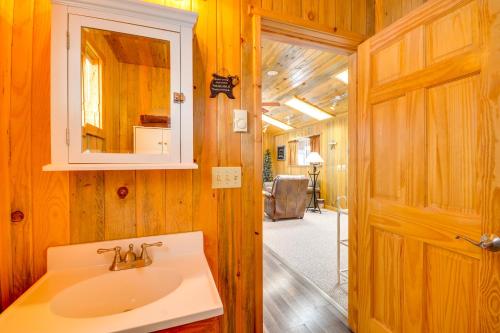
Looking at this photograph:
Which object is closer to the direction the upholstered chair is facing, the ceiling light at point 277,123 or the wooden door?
the ceiling light

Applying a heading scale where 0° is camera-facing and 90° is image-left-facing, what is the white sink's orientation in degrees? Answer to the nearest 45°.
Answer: approximately 0°

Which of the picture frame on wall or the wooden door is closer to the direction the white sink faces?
the wooden door

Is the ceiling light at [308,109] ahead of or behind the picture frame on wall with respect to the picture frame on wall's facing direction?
ahead

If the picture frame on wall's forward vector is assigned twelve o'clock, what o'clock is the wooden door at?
The wooden door is roughly at 12 o'clock from the picture frame on wall.
